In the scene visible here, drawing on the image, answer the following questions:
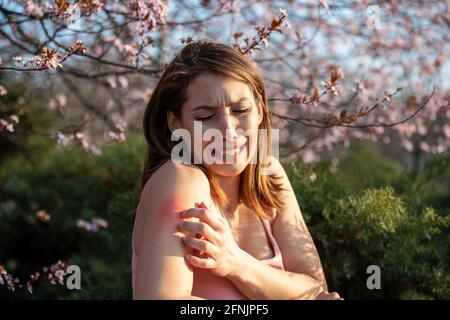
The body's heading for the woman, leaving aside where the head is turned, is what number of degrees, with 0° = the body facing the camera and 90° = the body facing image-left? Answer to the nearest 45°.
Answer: approximately 315°

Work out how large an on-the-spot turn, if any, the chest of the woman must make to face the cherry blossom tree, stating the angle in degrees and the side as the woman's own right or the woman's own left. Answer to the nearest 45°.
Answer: approximately 135° to the woman's own left
